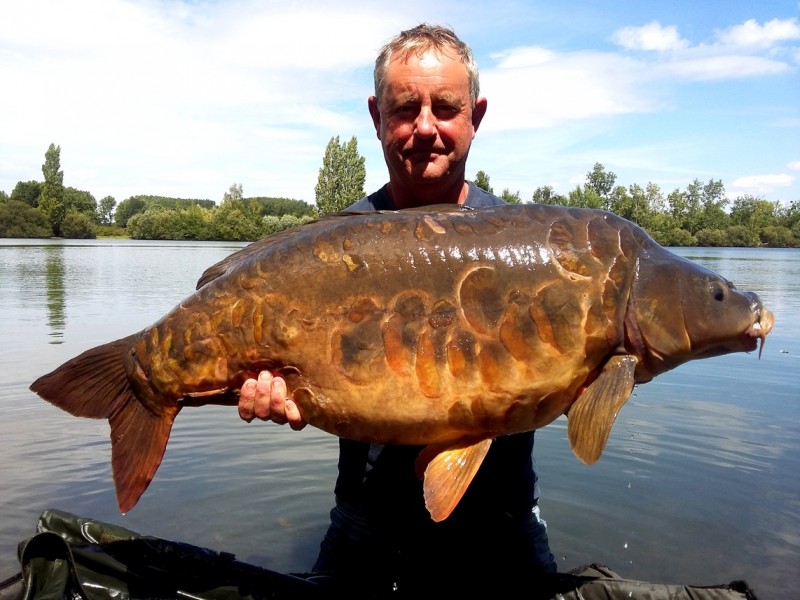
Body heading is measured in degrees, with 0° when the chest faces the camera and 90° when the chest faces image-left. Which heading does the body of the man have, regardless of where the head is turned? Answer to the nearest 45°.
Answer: approximately 0°

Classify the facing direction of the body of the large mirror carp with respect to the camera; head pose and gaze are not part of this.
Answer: to the viewer's right
